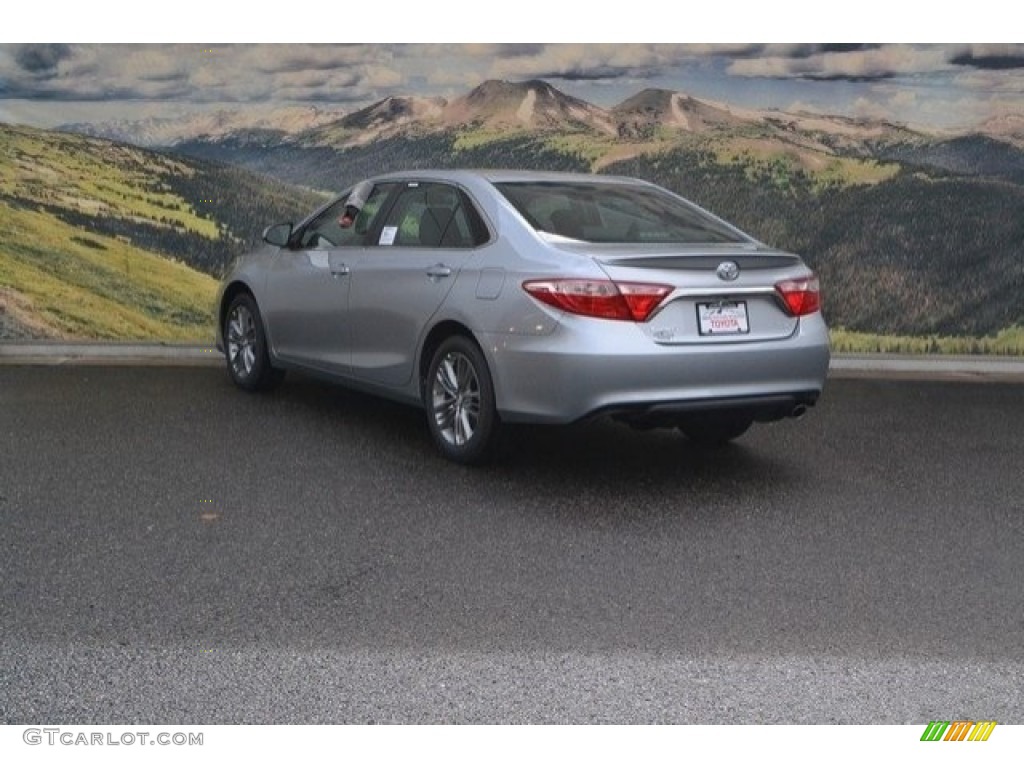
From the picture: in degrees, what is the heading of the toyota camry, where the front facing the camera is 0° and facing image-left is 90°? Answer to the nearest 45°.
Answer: approximately 135°
